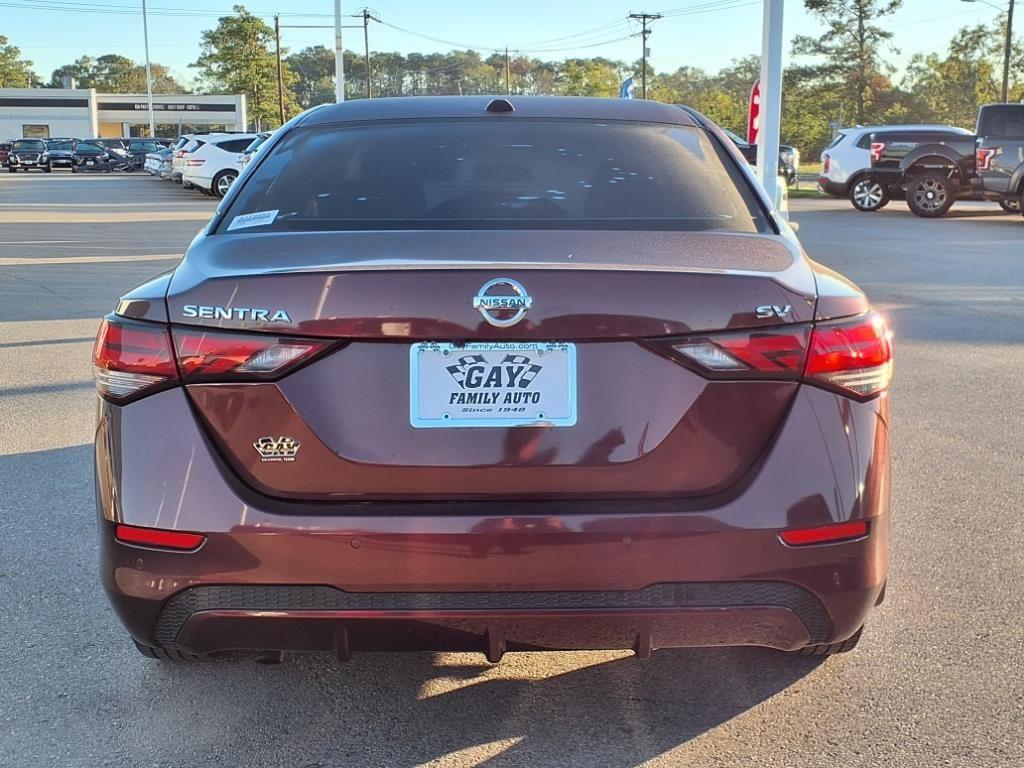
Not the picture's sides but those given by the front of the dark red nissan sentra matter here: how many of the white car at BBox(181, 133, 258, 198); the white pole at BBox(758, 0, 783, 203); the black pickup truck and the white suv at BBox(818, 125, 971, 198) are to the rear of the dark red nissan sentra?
0

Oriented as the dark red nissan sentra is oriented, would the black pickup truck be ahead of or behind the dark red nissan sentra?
ahead

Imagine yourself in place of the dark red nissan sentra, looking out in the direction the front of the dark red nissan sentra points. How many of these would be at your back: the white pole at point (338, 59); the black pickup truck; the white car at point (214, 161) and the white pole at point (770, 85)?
0

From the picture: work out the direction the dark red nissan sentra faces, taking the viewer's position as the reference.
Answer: facing away from the viewer

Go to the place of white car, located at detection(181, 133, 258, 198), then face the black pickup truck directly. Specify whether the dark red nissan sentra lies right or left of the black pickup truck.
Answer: right

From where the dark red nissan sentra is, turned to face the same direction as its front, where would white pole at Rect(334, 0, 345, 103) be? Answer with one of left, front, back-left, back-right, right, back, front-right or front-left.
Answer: front

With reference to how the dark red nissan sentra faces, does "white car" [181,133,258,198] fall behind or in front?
in front

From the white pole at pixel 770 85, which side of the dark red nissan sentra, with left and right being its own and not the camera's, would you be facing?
front

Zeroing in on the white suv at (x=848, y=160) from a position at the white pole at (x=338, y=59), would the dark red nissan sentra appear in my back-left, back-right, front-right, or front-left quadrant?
front-right

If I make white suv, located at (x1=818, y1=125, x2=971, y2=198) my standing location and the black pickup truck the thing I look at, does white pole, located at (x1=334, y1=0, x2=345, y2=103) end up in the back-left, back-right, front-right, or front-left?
back-right

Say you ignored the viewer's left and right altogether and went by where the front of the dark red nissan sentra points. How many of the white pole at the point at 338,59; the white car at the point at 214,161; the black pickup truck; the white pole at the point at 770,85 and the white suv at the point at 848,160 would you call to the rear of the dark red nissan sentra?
0

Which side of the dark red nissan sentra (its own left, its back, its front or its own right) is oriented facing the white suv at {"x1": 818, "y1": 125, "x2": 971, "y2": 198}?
front
